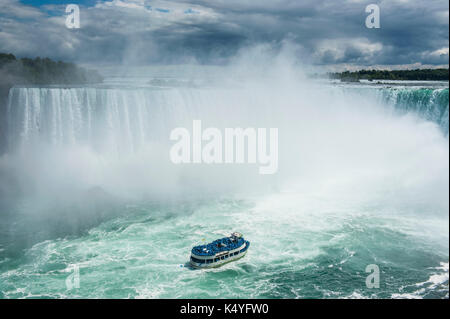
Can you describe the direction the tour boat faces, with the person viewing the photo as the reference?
facing away from the viewer and to the right of the viewer
